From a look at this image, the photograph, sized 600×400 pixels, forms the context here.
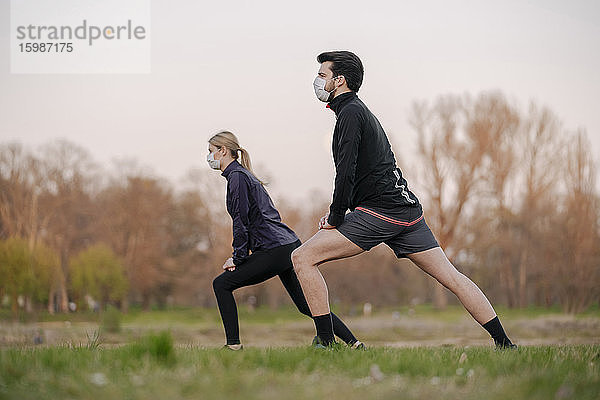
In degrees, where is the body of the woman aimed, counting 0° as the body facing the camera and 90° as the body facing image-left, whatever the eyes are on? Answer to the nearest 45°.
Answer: approximately 90°

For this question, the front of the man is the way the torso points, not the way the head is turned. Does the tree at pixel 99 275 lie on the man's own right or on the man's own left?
on the man's own right

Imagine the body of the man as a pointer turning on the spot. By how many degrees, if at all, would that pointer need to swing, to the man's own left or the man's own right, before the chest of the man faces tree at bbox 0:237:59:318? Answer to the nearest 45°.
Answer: approximately 45° to the man's own right

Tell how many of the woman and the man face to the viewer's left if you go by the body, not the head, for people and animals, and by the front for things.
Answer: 2

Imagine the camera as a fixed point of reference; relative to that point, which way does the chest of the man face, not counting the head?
to the viewer's left

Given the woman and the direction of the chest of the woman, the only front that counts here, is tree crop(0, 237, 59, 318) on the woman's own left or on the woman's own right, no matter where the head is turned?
on the woman's own right

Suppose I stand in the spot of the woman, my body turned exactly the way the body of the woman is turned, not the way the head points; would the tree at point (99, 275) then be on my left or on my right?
on my right

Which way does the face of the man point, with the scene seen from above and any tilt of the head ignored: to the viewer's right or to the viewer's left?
to the viewer's left

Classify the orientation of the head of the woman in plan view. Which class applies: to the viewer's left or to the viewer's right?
to the viewer's left

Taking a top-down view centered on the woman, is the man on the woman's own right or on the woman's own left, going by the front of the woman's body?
on the woman's own left
